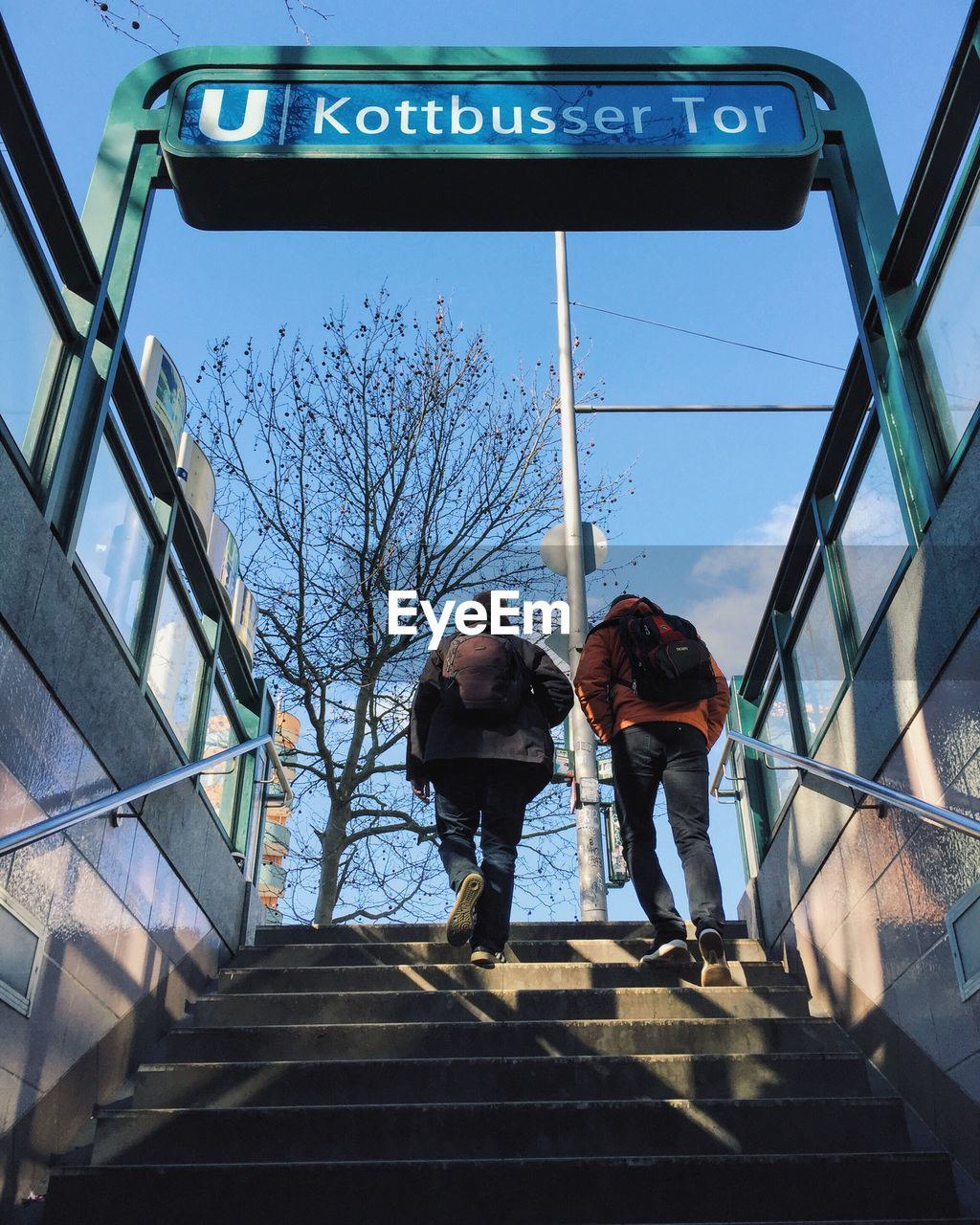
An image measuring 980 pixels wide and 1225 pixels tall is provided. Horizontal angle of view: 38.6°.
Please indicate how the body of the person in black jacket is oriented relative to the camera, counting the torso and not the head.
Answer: away from the camera

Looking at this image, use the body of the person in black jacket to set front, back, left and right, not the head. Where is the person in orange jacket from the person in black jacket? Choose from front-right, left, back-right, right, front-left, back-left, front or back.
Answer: right

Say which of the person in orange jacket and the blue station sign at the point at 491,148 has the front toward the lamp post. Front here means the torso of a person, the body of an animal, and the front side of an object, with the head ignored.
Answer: the person in orange jacket

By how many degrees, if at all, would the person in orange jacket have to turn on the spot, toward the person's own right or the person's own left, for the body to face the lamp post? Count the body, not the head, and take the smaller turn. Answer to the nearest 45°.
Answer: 0° — they already face it

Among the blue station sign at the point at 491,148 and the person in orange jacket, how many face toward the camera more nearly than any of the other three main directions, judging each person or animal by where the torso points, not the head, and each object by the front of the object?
1

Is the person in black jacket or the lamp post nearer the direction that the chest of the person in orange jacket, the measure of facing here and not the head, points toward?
the lamp post

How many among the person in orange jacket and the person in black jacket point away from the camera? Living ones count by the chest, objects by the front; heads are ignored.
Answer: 2

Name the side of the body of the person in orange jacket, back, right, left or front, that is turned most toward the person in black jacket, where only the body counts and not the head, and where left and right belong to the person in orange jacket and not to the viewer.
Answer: left

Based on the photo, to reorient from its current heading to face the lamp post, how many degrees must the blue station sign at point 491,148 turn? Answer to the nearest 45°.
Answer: approximately 180°

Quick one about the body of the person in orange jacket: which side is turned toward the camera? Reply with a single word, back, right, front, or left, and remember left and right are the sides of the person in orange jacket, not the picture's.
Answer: back

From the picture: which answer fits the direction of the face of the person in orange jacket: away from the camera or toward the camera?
away from the camera

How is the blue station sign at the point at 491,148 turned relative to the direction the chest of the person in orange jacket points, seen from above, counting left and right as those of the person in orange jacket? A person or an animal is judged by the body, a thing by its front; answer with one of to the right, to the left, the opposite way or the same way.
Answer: the opposite way

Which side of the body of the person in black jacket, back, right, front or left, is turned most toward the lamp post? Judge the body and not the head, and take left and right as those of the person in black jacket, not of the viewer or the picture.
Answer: front
